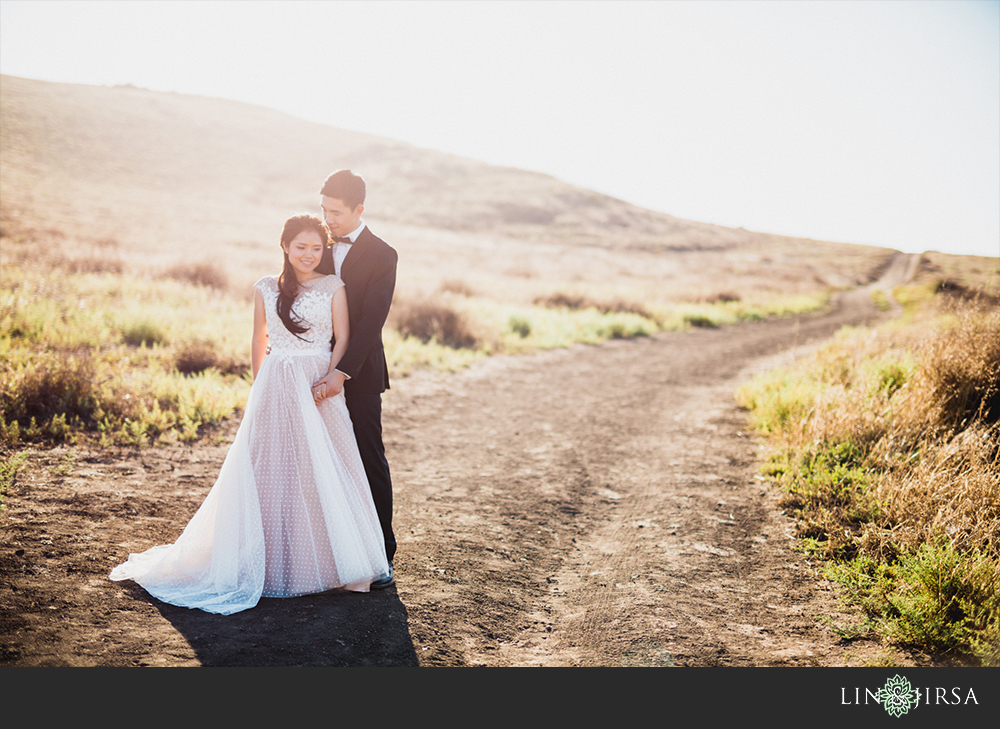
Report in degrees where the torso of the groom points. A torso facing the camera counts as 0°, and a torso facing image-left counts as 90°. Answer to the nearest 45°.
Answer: approximately 45°

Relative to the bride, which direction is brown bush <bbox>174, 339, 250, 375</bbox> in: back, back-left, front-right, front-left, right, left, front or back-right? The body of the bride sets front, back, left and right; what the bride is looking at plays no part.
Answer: back

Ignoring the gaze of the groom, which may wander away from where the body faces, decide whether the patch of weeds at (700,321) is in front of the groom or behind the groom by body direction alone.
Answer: behind

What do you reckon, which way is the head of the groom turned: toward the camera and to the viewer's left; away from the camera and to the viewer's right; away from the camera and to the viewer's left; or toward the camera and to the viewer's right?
toward the camera and to the viewer's left

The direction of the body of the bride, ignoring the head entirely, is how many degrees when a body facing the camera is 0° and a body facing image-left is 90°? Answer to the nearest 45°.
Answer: approximately 0°

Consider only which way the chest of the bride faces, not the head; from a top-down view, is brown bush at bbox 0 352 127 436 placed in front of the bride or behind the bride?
behind

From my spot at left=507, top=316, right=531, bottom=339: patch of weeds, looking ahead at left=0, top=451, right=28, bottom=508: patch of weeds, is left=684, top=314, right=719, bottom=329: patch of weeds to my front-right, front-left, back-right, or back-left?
back-left

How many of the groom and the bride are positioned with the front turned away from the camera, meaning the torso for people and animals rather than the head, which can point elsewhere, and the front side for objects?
0

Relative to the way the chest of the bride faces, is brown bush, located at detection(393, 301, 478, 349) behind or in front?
behind
